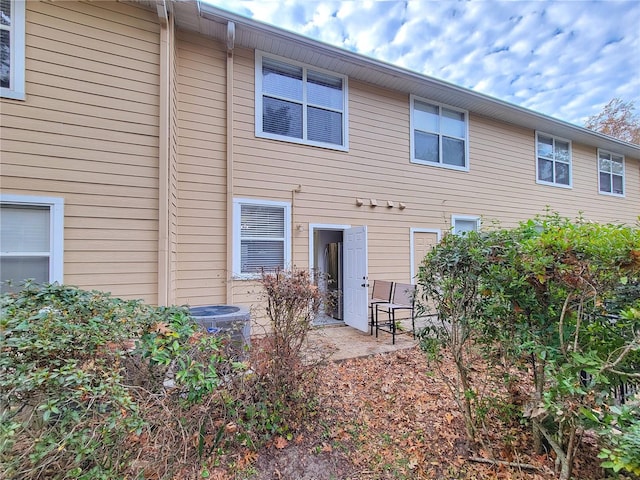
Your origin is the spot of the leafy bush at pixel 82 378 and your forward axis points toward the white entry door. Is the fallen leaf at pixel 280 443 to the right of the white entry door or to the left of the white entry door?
right

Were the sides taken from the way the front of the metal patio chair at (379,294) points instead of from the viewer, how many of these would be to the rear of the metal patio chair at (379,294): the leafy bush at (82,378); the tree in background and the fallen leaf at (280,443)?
1

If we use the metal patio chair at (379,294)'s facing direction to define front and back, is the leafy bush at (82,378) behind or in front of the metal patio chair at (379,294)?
in front

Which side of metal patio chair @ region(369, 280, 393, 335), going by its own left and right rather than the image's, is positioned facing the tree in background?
back

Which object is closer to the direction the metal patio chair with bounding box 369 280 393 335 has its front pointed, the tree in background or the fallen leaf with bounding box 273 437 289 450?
the fallen leaf

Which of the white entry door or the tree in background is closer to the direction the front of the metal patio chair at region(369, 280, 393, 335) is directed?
the white entry door

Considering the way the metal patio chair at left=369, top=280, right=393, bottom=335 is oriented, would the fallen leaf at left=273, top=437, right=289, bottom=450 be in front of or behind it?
in front
